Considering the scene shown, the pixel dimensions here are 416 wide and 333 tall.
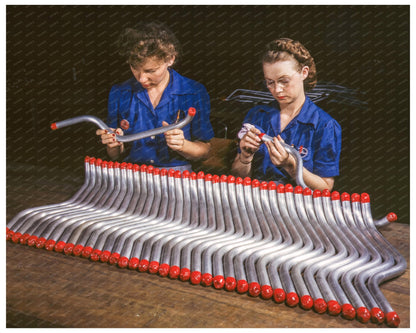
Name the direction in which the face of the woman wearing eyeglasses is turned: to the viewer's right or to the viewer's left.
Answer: to the viewer's left

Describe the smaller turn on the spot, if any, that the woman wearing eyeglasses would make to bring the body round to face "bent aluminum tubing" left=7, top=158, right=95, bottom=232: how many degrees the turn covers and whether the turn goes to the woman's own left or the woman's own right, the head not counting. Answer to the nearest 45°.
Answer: approximately 45° to the woman's own right

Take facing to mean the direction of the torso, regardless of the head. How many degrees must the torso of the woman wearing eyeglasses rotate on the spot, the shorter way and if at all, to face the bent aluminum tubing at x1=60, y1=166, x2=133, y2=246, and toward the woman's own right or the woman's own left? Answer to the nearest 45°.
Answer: approximately 45° to the woman's own right

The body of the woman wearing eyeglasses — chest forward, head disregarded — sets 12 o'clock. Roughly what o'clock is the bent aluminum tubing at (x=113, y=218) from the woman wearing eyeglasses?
The bent aluminum tubing is roughly at 1 o'clock from the woman wearing eyeglasses.

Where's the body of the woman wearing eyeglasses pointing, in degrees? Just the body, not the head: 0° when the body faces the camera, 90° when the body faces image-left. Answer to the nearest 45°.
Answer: approximately 45°

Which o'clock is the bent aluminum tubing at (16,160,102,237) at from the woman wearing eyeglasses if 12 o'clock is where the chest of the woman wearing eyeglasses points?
The bent aluminum tubing is roughly at 1 o'clock from the woman wearing eyeglasses.

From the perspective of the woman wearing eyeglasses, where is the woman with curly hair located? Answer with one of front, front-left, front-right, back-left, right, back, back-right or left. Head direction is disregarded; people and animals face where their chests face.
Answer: front-right
